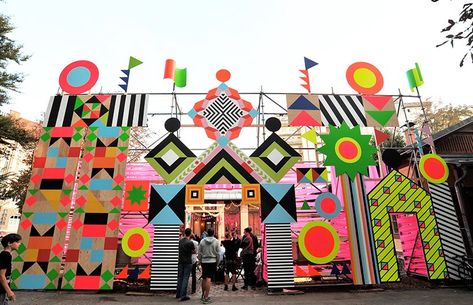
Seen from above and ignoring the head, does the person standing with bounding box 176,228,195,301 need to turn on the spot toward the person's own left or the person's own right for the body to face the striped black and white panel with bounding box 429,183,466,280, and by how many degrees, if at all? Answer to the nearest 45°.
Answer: approximately 45° to the person's own right

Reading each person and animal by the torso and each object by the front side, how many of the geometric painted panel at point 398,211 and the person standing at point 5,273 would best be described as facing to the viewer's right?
1

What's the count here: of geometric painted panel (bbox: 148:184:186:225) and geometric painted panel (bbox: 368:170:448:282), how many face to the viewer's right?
0

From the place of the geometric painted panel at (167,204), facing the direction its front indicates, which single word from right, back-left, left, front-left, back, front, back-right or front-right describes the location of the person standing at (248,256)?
left

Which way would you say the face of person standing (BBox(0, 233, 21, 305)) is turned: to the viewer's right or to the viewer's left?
to the viewer's right

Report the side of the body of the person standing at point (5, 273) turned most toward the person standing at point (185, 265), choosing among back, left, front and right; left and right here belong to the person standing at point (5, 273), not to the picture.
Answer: front

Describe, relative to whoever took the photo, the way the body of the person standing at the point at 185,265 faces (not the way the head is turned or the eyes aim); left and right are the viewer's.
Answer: facing away from the viewer and to the right of the viewer

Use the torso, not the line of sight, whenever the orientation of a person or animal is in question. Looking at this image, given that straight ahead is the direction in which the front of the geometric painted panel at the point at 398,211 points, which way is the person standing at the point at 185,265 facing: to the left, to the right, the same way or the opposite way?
the opposite way

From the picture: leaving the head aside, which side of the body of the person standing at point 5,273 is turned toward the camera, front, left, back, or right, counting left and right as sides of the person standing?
right
